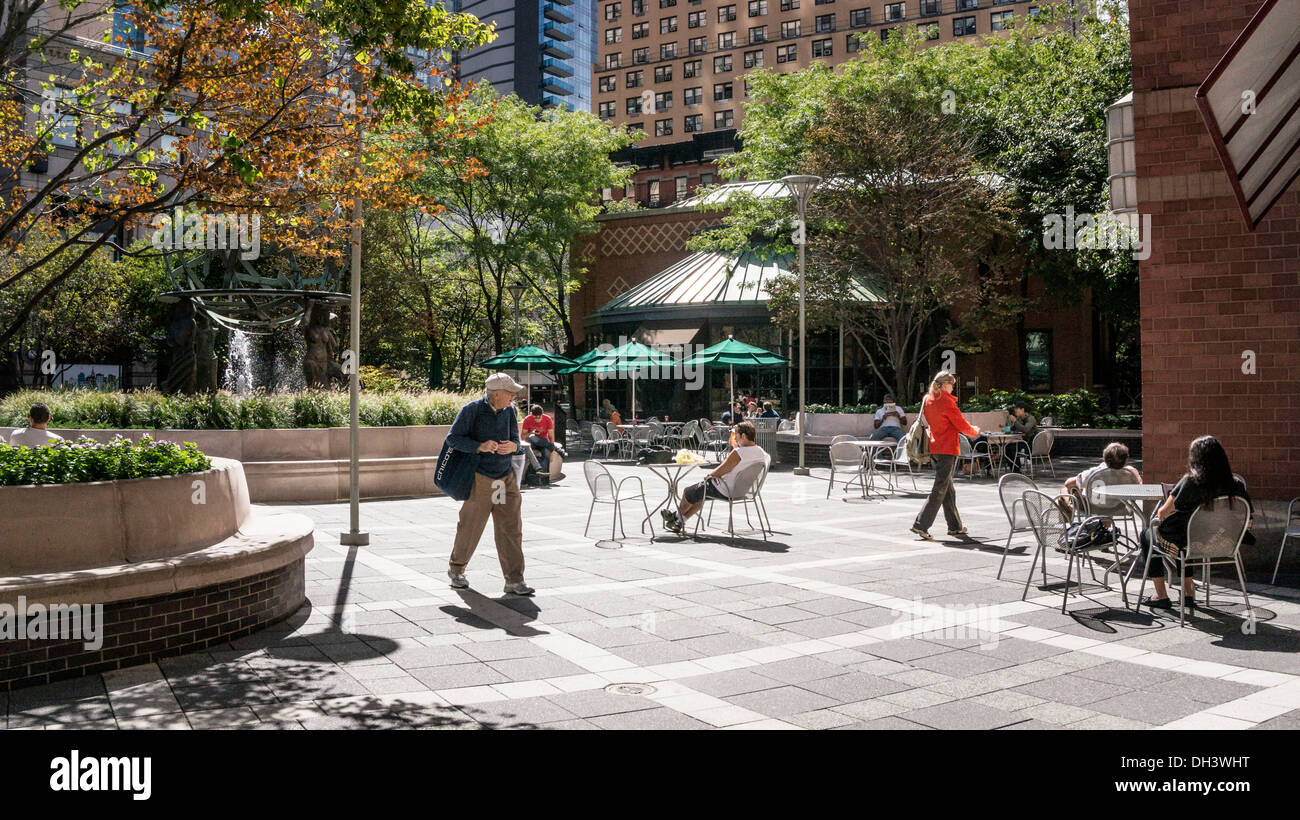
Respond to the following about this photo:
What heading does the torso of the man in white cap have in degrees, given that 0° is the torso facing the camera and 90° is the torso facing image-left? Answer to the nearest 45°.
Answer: approximately 315°

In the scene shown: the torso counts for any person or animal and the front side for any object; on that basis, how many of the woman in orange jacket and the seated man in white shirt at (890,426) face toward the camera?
1

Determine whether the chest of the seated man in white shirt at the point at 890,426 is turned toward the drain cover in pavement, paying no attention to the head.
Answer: yes

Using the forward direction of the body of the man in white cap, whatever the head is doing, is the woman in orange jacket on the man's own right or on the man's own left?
on the man's own left

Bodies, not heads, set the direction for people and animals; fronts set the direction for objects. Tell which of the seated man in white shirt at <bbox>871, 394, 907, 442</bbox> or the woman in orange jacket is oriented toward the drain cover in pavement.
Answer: the seated man in white shirt

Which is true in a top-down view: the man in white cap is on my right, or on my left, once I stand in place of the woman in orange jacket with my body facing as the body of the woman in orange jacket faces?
on my right

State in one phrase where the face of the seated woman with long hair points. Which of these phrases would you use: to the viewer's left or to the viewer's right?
to the viewer's left

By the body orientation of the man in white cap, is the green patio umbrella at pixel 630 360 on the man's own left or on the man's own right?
on the man's own left

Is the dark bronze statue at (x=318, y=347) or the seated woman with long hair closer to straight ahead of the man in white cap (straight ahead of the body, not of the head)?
the seated woman with long hair
